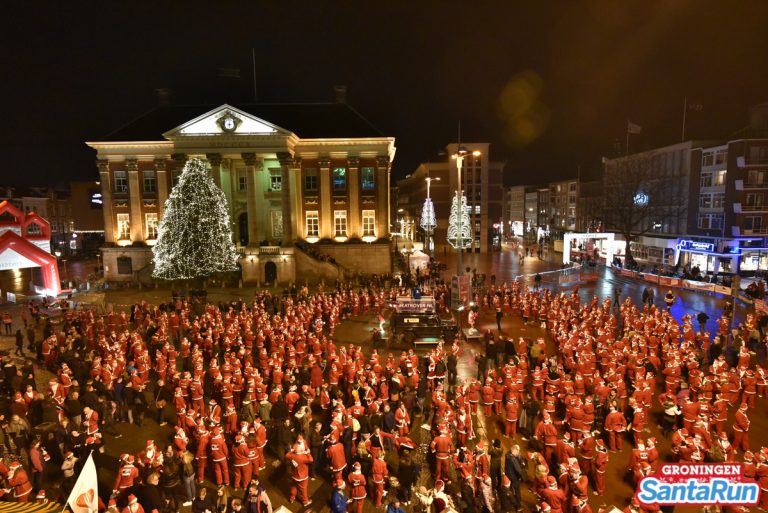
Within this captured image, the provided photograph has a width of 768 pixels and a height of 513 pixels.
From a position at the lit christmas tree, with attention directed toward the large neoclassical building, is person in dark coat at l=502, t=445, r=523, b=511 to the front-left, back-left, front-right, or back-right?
back-right

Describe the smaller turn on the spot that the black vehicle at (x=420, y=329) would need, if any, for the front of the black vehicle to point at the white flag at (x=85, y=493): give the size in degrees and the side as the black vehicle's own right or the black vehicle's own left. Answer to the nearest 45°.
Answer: approximately 90° to the black vehicle's own right

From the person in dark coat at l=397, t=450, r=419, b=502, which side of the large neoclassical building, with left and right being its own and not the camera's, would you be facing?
front

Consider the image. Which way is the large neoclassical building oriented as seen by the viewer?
toward the camera

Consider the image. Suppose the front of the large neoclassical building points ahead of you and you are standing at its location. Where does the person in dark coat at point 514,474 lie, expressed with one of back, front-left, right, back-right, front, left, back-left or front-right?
front

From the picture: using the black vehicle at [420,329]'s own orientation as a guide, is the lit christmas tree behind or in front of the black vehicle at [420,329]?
behind
